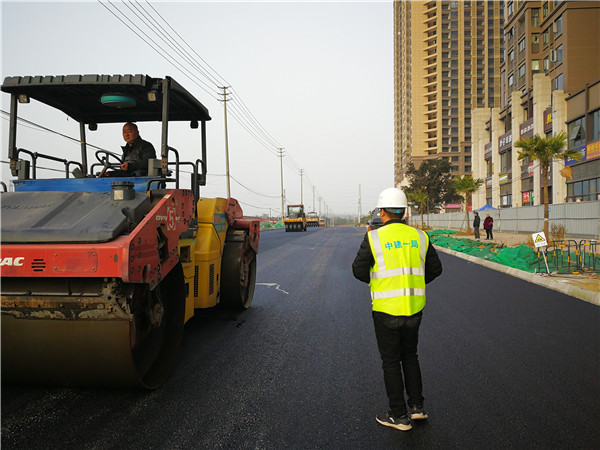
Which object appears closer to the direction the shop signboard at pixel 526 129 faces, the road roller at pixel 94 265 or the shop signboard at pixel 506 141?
the road roller

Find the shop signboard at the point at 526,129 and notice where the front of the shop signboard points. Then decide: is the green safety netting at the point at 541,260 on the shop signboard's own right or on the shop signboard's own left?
on the shop signboard's own left

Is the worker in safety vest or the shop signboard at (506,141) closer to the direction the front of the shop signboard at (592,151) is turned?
the worker in safety vest

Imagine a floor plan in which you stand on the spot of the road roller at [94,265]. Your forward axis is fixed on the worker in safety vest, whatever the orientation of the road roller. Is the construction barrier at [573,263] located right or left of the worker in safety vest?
left

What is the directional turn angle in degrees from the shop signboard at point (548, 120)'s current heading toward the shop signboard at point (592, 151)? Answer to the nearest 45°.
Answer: approximately 45° to its left

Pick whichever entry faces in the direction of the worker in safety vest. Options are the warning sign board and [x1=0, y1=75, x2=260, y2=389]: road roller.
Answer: the warning sign board

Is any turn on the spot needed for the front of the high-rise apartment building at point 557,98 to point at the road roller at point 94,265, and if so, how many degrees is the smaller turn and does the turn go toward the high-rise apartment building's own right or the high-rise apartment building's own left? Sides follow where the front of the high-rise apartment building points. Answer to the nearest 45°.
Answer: approximately 45° to the high-rise apartment building's own left

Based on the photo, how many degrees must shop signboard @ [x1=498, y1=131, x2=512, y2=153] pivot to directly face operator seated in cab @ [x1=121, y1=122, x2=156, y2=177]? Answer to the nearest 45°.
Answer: approximately 45° to its left

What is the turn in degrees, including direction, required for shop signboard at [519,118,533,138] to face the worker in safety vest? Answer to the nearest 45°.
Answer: approximately 45° to its left
